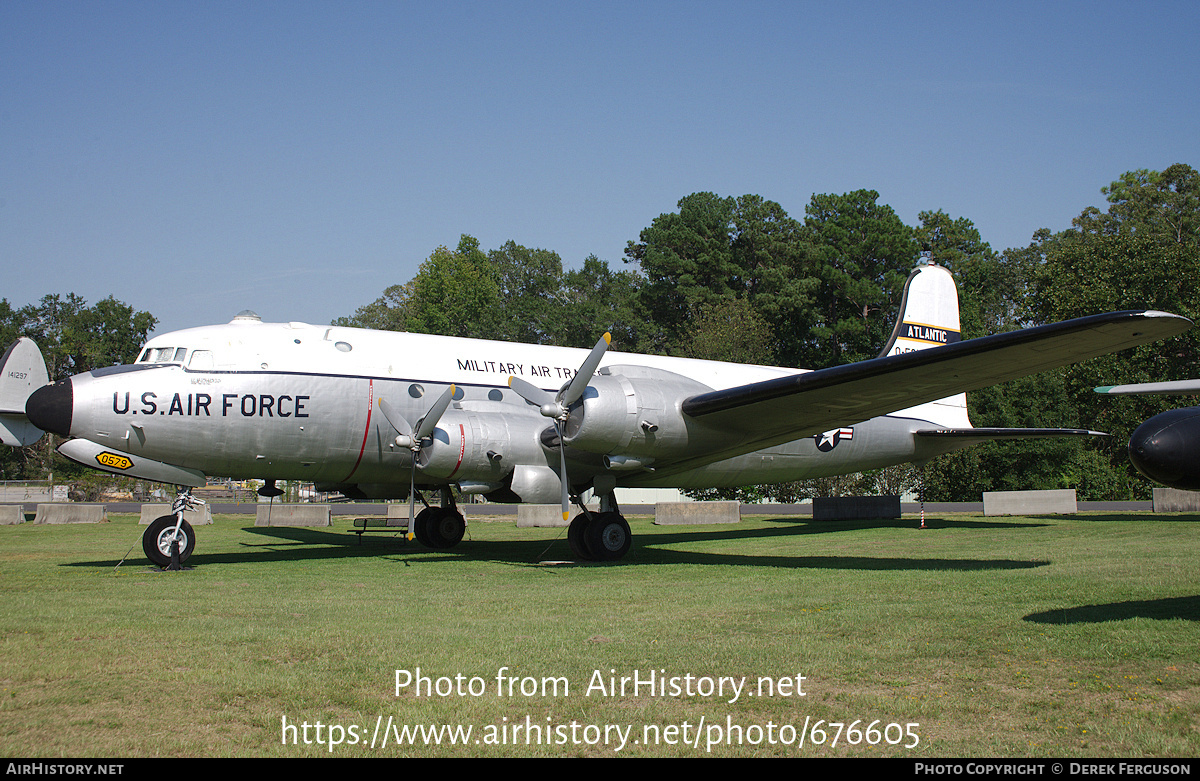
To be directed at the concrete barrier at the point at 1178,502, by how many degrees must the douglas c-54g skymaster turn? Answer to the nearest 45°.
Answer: approximately 180°

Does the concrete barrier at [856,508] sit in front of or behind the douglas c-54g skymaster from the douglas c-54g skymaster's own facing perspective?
behind

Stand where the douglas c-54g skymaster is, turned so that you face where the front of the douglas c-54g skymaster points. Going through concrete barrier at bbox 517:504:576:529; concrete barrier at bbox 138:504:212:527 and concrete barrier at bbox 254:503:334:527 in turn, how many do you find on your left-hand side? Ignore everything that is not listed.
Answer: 0

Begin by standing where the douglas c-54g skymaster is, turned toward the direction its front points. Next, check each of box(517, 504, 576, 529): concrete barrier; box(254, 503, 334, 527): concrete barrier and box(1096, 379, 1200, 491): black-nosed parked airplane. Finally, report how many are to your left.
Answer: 1

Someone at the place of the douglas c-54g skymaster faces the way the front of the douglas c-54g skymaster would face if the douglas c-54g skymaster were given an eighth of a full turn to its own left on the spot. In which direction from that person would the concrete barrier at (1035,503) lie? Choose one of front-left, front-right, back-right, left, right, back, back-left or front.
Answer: back-left

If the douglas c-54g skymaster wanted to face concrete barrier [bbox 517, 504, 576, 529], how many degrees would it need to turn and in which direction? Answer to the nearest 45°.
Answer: approximately 135° to its right

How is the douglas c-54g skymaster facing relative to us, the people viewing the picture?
facing the viewer and to the left of the viewer

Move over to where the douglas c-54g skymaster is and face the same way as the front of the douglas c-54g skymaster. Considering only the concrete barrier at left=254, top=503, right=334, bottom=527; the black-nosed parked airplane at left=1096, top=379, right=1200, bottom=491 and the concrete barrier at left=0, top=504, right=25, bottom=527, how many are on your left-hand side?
1
